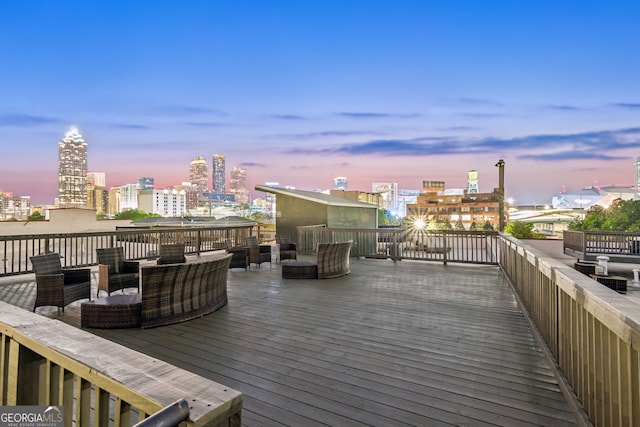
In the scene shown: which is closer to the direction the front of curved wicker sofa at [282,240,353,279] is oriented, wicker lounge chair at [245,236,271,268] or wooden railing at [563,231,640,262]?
the wicker lounge chair

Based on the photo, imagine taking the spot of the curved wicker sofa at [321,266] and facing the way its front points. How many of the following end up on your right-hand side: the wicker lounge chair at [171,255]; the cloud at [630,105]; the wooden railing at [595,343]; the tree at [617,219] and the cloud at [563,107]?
3

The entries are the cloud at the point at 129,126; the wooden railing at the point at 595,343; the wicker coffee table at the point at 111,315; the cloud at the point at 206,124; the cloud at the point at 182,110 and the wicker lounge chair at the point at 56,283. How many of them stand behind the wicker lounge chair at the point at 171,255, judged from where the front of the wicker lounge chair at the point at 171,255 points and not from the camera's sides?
3

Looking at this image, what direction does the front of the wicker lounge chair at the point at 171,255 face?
toward the camera

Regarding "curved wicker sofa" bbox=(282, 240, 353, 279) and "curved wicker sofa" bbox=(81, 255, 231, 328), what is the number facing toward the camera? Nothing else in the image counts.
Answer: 0

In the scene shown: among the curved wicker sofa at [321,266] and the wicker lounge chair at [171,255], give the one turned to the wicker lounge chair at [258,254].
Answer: the curved wicker sofa

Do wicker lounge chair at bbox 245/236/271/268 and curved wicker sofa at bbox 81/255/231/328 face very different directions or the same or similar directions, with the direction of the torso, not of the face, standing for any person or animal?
very different directions

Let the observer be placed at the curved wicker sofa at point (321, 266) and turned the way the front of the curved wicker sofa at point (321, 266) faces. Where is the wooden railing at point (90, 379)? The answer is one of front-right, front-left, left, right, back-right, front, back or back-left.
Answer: back-left

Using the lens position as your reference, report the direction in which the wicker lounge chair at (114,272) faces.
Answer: facing the viewer and to the right of the viewer

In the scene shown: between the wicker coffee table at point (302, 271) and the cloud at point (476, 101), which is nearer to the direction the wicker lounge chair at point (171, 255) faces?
the wicker coffee table

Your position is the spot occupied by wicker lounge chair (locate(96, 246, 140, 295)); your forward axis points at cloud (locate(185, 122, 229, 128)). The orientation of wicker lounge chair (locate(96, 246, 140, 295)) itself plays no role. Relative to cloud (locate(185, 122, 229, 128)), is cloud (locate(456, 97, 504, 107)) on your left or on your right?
right

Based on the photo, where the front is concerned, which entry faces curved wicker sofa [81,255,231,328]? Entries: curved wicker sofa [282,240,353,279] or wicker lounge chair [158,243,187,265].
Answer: the wicker lounge chair

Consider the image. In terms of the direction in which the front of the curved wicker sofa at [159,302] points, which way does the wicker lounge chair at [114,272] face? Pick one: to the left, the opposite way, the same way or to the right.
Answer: the opposite way

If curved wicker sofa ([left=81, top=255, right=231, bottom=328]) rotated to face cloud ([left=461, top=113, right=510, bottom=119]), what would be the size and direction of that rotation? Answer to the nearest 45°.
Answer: approximately 90° to its right

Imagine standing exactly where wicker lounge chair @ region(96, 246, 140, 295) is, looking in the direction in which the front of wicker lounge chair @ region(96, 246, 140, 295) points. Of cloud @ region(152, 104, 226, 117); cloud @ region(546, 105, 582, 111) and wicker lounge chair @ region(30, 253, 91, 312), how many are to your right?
1

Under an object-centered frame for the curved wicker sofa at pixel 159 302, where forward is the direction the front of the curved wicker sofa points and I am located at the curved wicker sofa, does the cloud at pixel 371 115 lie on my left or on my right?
on my right

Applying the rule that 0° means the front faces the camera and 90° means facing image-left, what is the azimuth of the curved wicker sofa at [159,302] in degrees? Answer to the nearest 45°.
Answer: approximately 135°

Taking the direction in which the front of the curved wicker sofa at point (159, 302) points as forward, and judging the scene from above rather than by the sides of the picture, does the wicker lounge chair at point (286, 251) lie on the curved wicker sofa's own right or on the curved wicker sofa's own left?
on the curved wicker sofa's own right

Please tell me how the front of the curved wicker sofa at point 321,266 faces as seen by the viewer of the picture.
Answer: facing away from the viewer and to the left of the viewer

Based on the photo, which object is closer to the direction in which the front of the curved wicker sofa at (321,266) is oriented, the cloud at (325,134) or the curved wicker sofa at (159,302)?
the cloud
